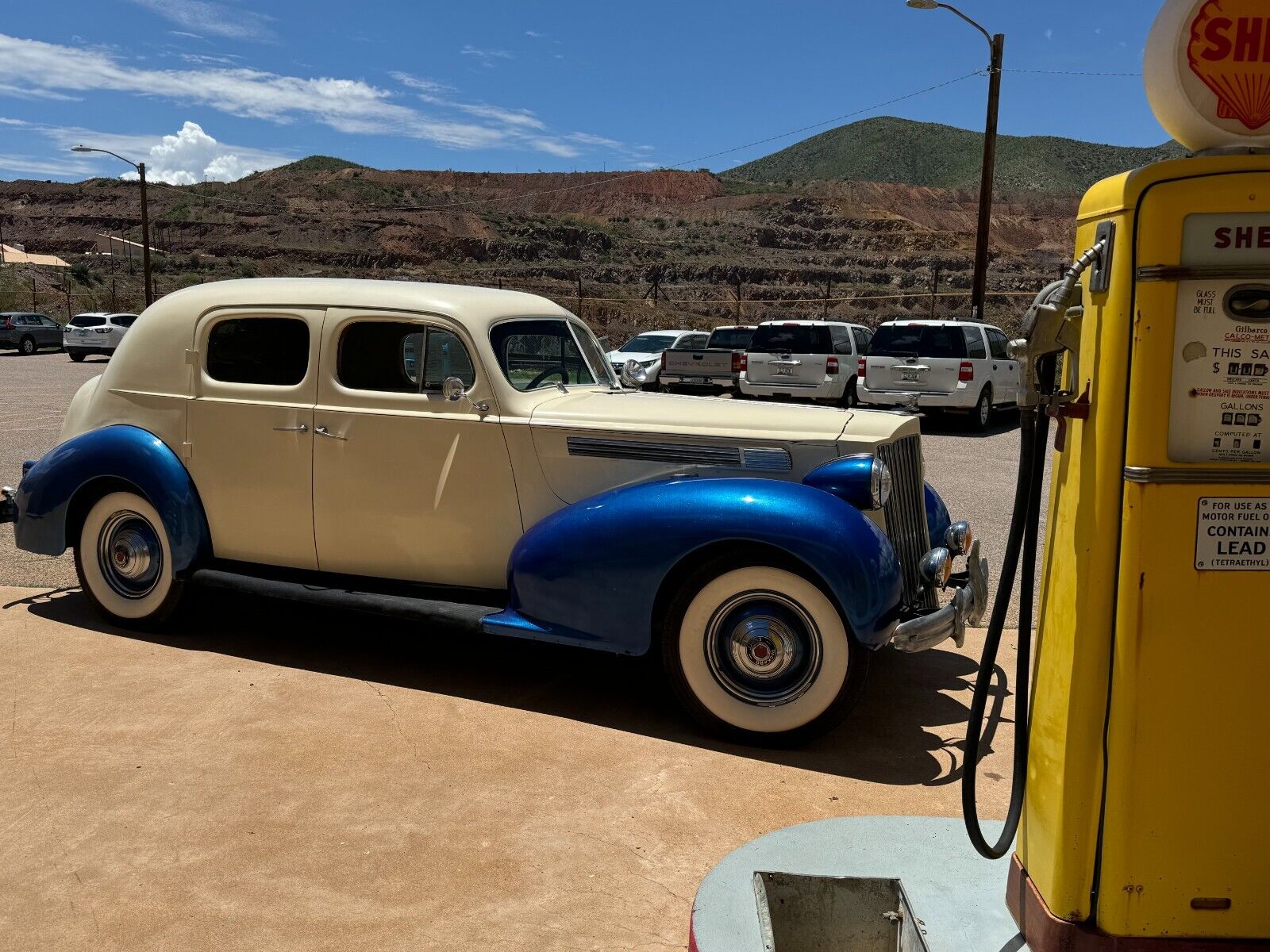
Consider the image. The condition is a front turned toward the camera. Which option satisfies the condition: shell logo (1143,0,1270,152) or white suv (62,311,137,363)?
the shell logo

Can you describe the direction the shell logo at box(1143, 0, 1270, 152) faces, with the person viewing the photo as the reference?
facing the viewer

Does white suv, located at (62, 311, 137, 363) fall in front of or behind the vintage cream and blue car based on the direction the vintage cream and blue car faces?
behind

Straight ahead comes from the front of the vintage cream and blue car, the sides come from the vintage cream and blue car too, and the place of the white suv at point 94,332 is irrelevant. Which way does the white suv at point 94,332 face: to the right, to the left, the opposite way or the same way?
to the left

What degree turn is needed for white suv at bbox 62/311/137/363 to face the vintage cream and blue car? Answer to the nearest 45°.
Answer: approximately 135° to its right

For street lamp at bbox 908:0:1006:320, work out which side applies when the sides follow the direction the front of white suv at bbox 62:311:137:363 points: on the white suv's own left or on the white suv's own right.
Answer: on the white suv's own right

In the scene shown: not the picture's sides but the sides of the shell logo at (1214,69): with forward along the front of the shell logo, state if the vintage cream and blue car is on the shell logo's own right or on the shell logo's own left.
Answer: on the shell logo's own right

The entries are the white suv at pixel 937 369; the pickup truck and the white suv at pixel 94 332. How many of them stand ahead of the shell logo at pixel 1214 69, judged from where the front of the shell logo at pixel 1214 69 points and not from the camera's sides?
0

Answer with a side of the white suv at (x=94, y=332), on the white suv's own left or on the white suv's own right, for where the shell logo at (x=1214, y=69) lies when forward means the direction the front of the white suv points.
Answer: on the white suv's own right

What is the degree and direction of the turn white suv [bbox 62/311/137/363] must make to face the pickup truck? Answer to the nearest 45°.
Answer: approximately 90° to its right

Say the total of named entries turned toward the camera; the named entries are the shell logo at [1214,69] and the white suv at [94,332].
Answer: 1

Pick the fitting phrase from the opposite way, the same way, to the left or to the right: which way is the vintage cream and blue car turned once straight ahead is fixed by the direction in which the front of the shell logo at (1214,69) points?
to the left

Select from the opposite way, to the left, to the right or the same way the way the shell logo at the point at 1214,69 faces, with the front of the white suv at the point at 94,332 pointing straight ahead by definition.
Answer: the opposite way
